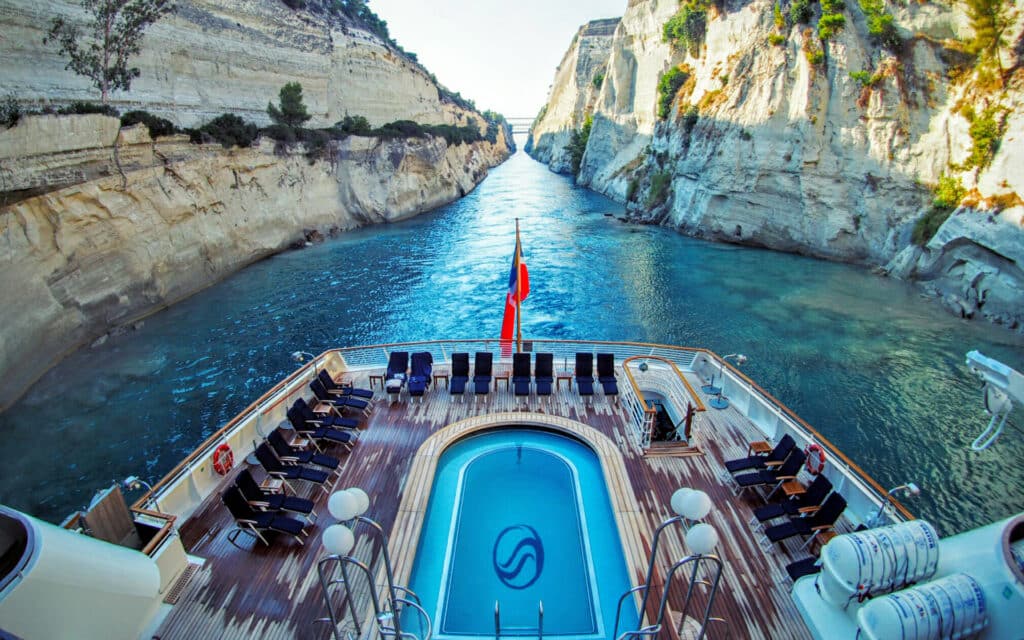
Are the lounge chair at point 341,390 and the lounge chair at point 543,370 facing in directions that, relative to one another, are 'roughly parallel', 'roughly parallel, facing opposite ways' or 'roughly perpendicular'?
roughly perpendicular

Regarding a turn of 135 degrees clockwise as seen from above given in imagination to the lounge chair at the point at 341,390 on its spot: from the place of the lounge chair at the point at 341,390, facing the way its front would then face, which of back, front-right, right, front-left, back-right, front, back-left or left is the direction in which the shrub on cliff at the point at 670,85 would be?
back

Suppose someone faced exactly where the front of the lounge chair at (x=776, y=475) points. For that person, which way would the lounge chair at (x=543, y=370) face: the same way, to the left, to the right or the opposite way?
to the left

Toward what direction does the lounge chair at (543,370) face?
toward the camera

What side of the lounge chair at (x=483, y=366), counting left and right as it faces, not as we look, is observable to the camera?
front

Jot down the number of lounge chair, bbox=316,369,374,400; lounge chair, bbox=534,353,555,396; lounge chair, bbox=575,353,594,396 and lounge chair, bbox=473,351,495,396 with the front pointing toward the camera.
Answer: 3

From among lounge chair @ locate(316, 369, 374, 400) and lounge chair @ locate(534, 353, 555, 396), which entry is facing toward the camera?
lounge chair @ locate(534, 353, 555, 396)

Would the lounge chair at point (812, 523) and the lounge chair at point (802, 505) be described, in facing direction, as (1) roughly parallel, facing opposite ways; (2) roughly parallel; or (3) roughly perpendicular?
roughly parallel

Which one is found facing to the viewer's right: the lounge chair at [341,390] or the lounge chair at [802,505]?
the lounge chair at [341,390]

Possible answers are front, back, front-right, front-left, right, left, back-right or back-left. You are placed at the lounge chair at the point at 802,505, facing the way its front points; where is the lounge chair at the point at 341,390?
front-right

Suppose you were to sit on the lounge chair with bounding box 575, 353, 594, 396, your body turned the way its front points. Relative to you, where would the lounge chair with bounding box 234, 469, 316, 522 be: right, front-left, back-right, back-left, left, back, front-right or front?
front-right

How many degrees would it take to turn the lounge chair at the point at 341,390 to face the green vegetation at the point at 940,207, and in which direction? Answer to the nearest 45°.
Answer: approximately 90° to its left

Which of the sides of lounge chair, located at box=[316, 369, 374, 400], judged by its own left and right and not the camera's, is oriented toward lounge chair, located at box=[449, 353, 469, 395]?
front

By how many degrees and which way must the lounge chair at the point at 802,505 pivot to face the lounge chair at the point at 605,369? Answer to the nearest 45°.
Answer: approximately 90° to its right

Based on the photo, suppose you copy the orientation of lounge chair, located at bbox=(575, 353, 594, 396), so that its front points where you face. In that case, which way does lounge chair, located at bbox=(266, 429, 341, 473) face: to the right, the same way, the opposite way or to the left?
to the left

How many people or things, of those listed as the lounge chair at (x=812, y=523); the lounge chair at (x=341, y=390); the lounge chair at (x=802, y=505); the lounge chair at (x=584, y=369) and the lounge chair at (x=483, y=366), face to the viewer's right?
1

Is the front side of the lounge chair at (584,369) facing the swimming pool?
yes
